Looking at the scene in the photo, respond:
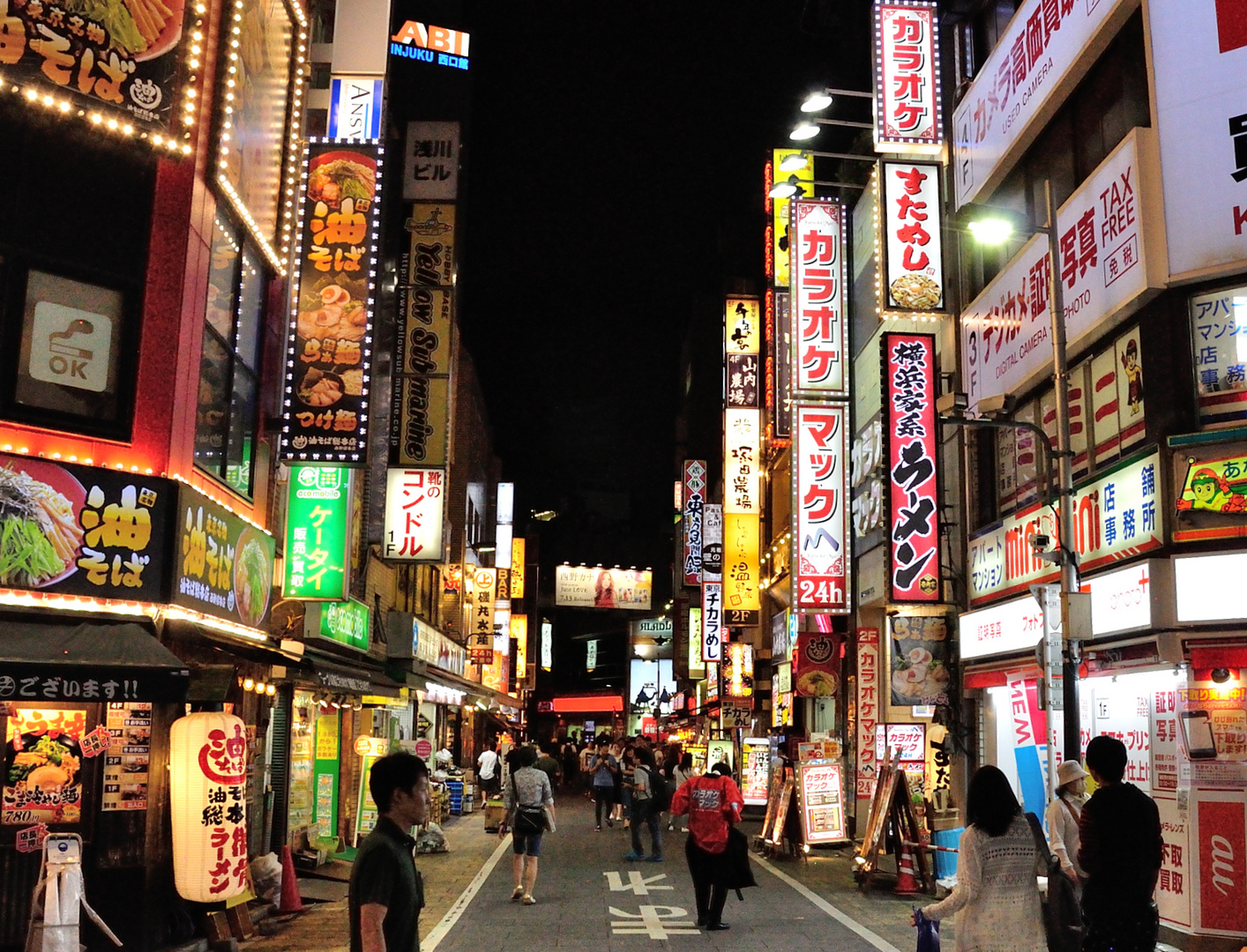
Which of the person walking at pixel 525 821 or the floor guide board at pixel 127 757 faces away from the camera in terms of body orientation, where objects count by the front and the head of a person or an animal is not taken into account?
the person walking

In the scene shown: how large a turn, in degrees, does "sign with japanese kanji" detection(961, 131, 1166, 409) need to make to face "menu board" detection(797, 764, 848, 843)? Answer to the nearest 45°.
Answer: approximately 90° to its right

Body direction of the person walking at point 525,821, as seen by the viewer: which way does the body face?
away from the camera

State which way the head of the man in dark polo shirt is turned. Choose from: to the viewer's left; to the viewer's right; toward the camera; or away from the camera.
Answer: to the viewer's right

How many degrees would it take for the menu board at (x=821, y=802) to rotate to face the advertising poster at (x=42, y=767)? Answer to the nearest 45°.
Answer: approximately 45° to its right

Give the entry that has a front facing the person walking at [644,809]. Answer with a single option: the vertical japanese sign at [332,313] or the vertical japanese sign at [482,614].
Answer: the vertical japanese sign at [482,614]
